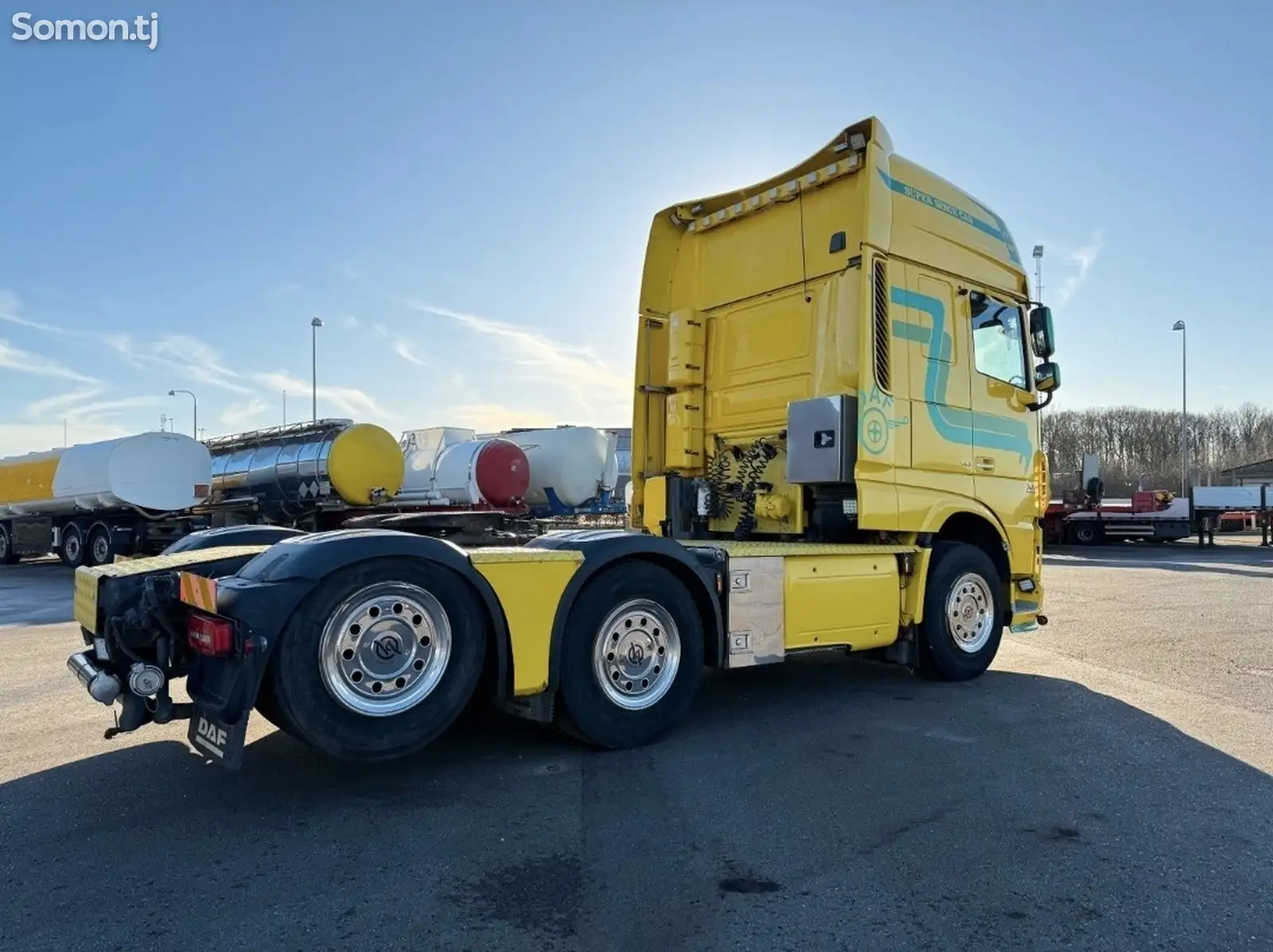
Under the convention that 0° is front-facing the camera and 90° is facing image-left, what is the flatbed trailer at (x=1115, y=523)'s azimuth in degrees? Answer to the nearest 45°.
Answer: approximately 270°

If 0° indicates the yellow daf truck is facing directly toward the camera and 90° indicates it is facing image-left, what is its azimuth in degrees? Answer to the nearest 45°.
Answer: approximately 225°

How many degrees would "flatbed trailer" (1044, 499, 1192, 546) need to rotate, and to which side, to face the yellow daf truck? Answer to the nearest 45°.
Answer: approximately 90° to its right

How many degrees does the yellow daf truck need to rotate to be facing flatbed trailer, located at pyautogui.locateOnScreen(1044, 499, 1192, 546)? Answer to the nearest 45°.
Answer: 0° — it already faces it

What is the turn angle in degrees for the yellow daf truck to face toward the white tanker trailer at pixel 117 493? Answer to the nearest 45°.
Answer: approximately 90° to its left

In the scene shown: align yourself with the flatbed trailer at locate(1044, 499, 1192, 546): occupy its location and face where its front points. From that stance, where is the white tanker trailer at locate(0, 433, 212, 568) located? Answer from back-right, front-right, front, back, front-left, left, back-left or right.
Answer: back-right

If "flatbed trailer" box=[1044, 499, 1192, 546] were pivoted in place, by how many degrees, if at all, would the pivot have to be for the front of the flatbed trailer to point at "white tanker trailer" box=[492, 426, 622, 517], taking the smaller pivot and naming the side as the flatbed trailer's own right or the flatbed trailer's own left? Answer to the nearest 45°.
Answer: approximately 135° to the flatbed trailer's own right

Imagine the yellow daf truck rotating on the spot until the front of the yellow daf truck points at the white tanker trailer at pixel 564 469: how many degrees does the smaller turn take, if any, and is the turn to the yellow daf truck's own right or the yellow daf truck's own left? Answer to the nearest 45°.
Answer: approximately 45° to the yellow daf truck's own left
